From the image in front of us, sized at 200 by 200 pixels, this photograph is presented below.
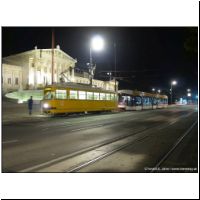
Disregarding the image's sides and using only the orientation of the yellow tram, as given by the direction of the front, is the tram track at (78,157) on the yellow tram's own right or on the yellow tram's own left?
on the yellow tram's own left

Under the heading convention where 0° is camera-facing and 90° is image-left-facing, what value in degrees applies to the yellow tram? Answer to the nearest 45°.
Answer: approximately 45°
